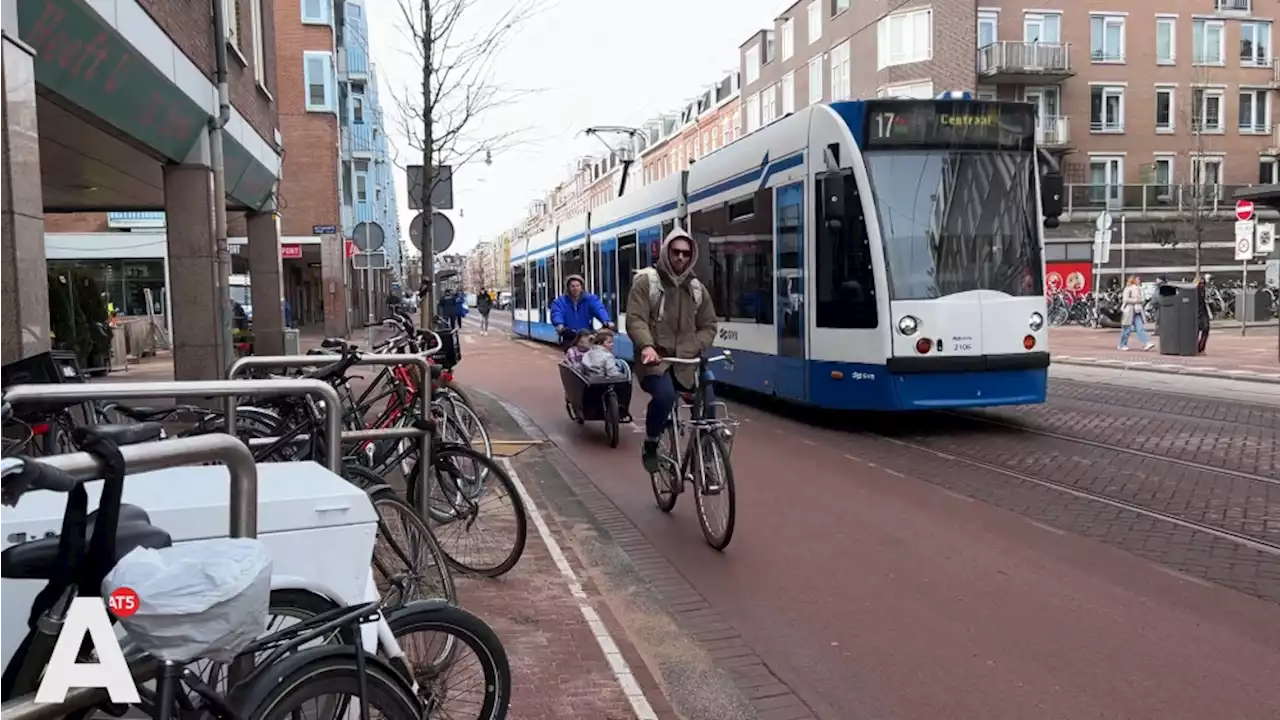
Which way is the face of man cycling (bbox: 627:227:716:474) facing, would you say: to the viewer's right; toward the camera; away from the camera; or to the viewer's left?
toward the camera

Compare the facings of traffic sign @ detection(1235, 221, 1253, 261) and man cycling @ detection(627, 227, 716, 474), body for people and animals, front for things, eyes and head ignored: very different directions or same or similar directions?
same or similar directions

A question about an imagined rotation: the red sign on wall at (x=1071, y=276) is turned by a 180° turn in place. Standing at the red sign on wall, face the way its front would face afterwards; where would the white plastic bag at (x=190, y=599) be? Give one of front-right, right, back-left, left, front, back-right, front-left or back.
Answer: back

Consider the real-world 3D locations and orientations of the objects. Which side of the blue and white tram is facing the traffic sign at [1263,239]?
left

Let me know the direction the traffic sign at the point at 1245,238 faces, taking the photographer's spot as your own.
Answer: facing the viewer

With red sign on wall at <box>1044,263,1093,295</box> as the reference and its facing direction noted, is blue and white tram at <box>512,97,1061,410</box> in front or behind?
in front

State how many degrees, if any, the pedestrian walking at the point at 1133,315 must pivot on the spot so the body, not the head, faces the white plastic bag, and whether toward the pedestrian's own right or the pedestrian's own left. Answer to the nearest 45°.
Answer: approximately 90° to the pedestrian's own right

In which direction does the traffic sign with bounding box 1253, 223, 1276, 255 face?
toward the camera

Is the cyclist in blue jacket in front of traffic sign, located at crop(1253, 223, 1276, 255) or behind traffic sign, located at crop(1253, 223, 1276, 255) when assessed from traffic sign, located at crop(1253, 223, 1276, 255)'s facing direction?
in front

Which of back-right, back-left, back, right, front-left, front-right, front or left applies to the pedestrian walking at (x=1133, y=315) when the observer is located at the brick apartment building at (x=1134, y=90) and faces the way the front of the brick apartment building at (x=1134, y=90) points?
front

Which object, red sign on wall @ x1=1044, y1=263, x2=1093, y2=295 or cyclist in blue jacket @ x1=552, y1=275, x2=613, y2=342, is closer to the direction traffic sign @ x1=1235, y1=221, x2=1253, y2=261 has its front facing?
the cyclist in blue jacket

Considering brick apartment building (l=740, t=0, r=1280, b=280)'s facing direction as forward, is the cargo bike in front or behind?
in front

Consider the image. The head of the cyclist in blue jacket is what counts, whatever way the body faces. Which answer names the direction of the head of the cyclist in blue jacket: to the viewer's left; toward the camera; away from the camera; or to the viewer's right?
toward the camera
